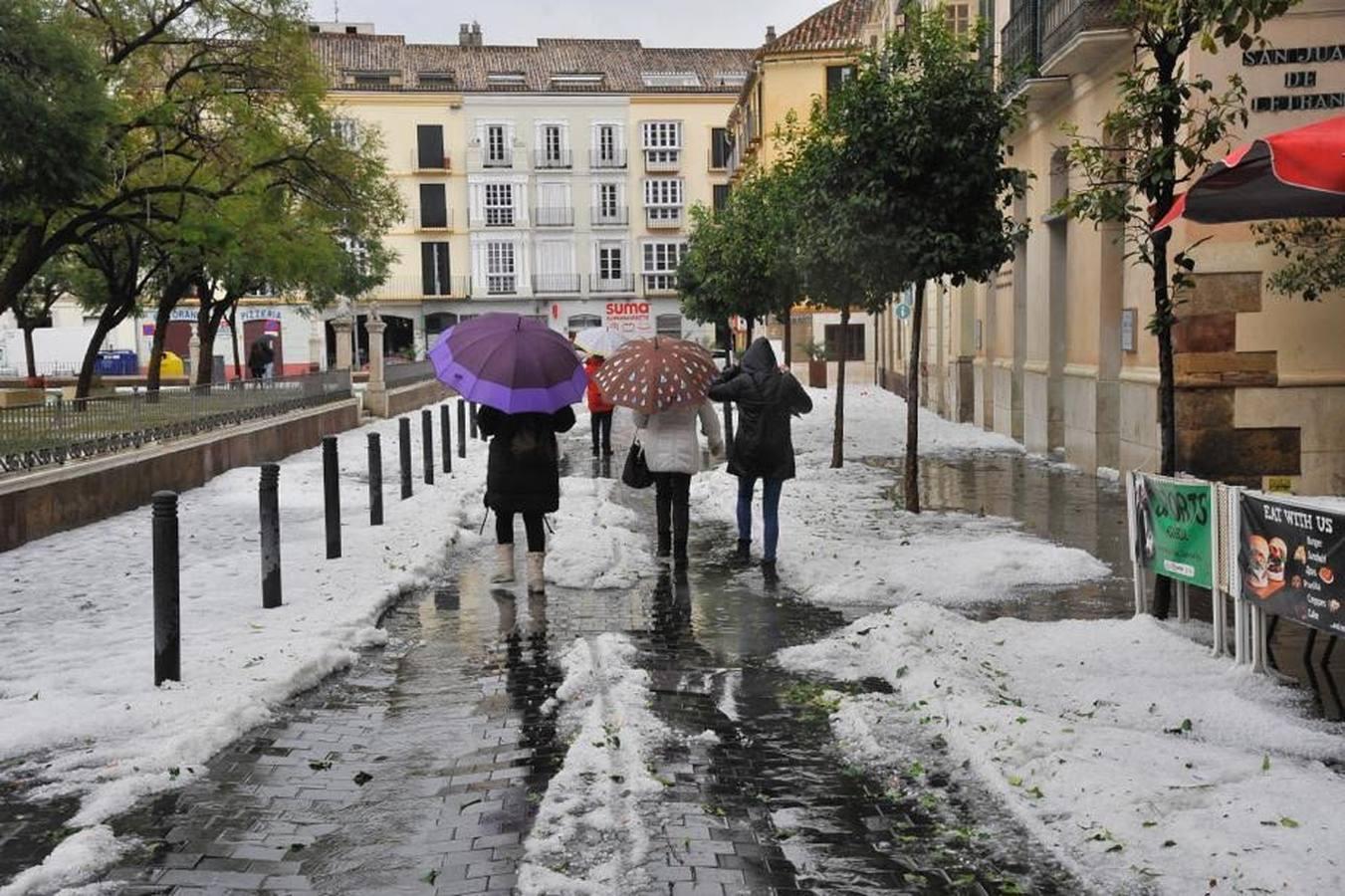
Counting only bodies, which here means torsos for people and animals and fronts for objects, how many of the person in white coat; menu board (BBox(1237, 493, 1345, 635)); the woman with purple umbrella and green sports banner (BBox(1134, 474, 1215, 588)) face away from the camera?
2

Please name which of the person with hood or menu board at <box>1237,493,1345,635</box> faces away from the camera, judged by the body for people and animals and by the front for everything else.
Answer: the person with hood

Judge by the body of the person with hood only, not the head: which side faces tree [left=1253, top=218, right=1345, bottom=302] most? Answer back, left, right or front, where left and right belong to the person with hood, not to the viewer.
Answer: right

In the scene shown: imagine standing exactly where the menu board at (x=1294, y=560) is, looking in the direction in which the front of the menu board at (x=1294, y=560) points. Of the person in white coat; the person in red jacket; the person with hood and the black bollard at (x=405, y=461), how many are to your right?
4

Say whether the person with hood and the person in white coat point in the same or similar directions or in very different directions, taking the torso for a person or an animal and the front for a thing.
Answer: same or similar directions

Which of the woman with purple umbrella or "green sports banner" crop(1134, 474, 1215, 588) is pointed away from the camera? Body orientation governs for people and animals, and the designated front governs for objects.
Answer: the woman with purple umbrella

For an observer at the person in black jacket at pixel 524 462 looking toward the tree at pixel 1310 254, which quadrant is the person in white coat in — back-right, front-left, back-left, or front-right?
front-left

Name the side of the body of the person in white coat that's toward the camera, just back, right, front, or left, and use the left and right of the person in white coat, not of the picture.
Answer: back

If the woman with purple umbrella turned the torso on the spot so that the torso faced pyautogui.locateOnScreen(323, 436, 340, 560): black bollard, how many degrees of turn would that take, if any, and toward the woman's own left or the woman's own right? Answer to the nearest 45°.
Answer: approximately 45° to the woman's own left

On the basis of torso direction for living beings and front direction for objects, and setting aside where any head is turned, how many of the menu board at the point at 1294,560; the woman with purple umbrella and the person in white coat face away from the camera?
2

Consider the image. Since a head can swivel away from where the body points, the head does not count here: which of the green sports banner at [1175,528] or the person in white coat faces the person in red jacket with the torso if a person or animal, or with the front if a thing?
the person in white coat

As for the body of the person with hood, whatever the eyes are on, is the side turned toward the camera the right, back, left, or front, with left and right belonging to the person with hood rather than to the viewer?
back

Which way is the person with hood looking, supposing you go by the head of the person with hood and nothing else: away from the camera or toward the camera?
away from the camera

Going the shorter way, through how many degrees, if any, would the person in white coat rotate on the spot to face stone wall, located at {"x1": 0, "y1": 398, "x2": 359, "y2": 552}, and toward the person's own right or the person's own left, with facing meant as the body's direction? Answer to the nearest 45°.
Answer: approximately 45° to the person's own left

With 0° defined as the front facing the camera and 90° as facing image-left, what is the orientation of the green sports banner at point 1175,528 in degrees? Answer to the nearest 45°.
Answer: approximately 45°

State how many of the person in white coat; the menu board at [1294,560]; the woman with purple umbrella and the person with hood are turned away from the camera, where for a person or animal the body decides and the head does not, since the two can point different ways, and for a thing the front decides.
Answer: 3

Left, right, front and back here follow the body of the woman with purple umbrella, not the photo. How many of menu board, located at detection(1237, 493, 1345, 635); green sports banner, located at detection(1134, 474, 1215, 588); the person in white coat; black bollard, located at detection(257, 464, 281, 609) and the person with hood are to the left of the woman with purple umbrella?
1

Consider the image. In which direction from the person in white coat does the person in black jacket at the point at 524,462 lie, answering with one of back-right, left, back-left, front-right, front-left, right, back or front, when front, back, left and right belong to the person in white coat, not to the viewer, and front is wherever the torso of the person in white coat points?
back-left

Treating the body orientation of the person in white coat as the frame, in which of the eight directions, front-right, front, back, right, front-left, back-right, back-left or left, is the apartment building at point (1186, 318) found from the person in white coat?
front-right
